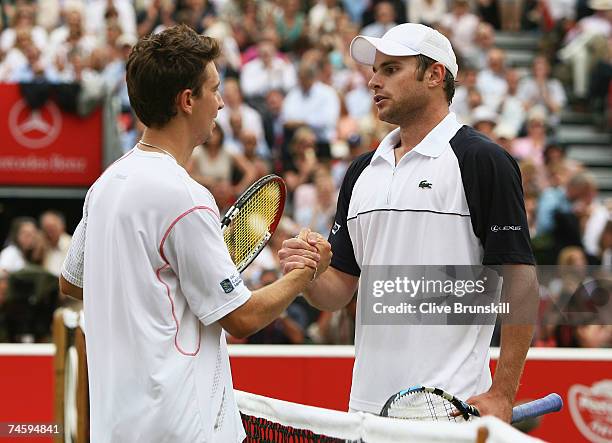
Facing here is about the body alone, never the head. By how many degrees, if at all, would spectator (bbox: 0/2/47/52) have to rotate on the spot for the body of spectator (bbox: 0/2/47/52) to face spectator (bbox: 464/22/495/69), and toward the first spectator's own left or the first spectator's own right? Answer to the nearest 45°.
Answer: approximately 90° to the first spectator's own left

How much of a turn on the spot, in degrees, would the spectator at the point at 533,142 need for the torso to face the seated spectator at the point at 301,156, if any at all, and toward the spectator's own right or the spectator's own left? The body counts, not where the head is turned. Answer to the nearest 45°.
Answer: approximately 45° to the spectator's own right

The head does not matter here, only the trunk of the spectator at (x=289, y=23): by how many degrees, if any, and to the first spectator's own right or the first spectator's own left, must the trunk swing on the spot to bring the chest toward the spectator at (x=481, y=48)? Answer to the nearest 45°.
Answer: approximately 90° to the first spectator's own left

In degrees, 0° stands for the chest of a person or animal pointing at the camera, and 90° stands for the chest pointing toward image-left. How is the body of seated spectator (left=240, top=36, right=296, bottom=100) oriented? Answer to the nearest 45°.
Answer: approximately 0°

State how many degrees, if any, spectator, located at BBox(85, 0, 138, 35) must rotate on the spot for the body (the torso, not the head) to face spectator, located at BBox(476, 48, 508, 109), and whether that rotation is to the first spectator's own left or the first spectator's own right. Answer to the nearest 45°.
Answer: approximately 90° to the first spectator's own left

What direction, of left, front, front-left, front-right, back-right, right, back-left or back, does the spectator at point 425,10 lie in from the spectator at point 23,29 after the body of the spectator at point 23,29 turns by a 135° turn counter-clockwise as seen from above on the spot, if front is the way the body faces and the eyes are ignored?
front-right

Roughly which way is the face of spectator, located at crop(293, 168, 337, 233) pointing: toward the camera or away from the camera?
toward the camera

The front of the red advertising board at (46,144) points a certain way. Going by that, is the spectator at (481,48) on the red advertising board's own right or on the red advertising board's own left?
on the red advertising board's own left

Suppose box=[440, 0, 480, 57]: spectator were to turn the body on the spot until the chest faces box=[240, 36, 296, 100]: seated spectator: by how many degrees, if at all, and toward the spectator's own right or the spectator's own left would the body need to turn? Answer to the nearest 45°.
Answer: approximately 45° to the spectator's own right

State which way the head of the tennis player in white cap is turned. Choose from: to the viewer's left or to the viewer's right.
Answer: to the viewer's left

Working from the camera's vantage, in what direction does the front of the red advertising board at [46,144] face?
facing the viewer

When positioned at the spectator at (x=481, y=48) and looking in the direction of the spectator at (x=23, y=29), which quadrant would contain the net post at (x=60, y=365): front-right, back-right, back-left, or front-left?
front-left

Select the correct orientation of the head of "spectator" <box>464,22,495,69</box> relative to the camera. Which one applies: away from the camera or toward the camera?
toward the camera

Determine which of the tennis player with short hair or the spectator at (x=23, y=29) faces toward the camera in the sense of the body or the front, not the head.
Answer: the spectator

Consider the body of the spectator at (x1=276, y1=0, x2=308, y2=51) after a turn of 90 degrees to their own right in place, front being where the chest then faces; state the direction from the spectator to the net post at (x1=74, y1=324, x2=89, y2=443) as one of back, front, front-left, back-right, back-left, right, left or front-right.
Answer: left

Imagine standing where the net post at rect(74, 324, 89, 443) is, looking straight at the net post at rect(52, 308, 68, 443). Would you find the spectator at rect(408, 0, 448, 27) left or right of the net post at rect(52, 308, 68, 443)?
right

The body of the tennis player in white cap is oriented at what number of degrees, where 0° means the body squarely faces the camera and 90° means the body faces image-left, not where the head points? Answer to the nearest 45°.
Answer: approximately 45°

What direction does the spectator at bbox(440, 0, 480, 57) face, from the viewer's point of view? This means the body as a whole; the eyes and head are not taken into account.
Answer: toward the camera

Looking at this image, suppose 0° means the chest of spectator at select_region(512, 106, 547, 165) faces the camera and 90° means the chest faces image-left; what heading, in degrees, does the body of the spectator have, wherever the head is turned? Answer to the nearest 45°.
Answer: approximately 0°

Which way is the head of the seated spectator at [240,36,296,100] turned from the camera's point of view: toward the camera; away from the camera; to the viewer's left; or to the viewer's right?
toward the camera

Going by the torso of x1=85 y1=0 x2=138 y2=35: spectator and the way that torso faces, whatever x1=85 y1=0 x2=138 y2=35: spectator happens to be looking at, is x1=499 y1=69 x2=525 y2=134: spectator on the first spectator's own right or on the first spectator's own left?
on the first spectator's own left

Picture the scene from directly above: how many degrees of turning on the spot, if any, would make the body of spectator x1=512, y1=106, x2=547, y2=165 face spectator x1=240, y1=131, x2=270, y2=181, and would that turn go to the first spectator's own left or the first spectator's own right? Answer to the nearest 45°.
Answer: approximately 45° to the first spectator's own right
